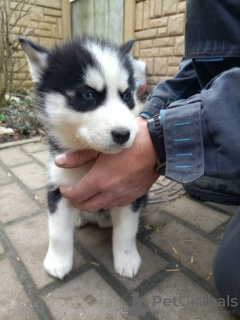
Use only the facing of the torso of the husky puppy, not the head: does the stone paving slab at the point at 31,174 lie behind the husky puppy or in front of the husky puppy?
behind

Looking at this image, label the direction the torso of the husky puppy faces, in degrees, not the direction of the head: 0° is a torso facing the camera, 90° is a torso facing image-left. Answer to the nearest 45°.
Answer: approximately 0°

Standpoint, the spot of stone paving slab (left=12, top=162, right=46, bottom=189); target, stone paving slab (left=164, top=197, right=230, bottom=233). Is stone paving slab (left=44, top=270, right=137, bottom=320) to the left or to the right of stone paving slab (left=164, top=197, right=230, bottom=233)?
right

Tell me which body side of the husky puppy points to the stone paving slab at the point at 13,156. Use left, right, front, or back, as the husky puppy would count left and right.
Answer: back

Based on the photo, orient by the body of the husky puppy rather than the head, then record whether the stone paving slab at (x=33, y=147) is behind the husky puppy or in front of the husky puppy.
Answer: behind
